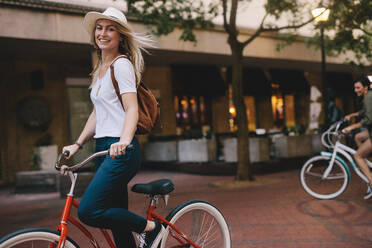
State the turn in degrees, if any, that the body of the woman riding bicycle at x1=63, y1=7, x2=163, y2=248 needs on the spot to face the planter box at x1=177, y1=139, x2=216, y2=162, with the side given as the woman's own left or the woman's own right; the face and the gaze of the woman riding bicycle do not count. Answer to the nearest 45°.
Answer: approximately 135° to the woman's own right

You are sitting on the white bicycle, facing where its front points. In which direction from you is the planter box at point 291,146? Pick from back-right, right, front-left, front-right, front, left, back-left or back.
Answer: right

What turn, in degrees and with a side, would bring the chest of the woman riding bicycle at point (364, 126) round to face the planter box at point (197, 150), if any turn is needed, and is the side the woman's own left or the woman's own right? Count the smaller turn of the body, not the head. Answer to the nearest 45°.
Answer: approximately 45° to the woman's own right

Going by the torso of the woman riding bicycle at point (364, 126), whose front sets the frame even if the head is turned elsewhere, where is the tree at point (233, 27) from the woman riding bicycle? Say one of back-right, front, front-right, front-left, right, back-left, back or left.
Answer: front-right

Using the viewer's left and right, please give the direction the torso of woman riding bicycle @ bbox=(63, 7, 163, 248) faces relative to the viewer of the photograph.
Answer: facing the viewer and to the left of the viewer

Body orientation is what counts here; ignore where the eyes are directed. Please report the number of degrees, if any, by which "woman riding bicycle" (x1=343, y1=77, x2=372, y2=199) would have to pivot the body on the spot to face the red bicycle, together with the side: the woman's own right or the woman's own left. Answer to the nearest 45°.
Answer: approximately 90° to the woman's own left

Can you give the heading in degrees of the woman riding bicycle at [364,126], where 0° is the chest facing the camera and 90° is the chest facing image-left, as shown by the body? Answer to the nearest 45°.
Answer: approximately 90°

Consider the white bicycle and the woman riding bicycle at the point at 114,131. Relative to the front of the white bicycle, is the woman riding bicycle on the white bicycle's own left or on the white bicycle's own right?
on the white bicycle's own left

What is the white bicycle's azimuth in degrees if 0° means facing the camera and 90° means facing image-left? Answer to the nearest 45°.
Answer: approximately 90°

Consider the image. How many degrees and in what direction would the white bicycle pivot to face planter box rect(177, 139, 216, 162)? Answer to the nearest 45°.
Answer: approximately 45° to its right
